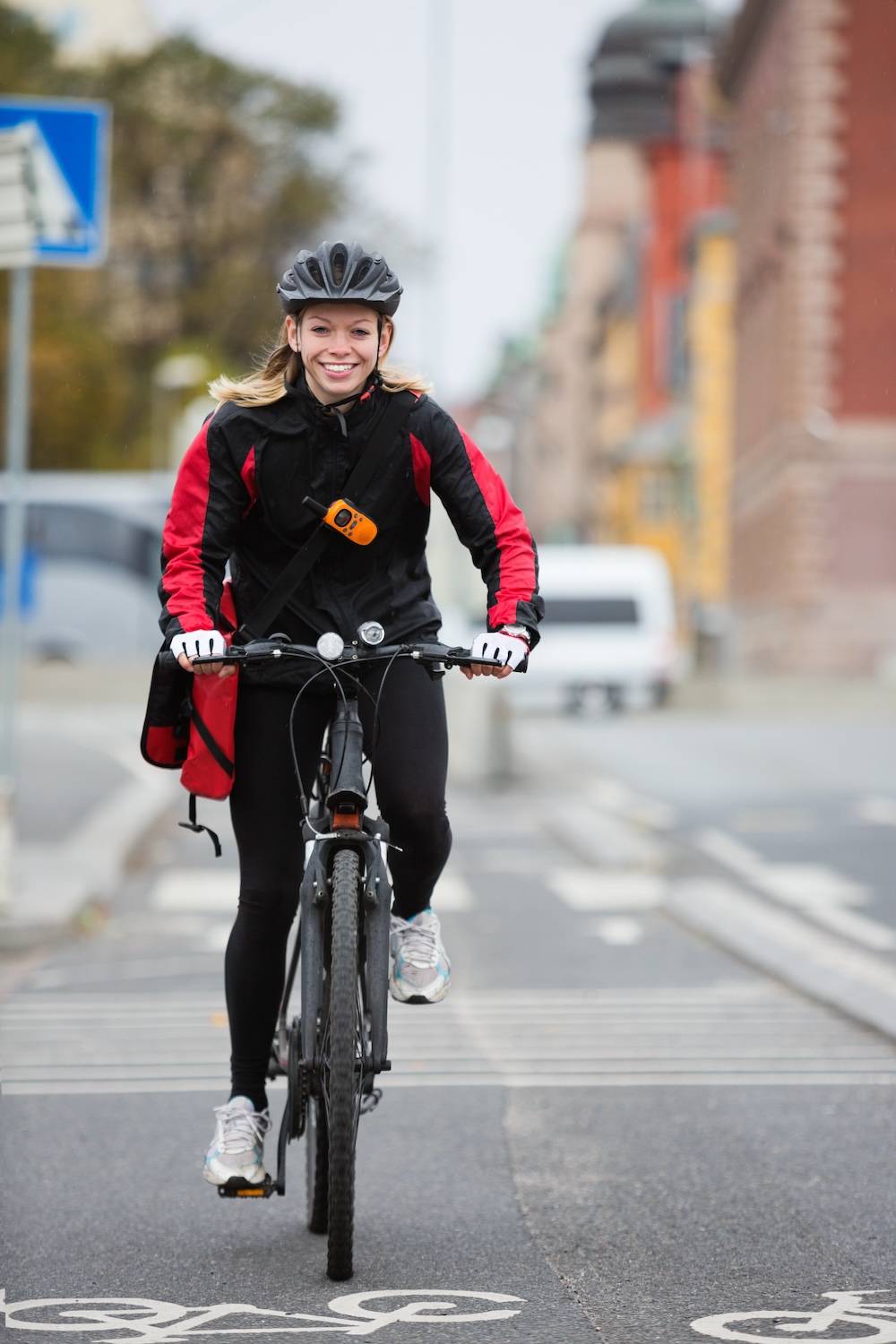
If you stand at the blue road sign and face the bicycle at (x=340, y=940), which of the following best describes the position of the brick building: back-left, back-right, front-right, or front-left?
back-left

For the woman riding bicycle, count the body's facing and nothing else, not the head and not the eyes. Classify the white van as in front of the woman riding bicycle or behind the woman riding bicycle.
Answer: behind

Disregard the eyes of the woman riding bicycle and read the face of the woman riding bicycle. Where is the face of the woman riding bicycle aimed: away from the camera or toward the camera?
toward the camera

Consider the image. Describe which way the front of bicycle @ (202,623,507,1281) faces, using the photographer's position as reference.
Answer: facing the viewer

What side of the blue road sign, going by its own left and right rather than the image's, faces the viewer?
front

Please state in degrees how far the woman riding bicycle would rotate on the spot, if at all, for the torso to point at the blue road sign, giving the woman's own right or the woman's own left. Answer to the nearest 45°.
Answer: approximately 180°

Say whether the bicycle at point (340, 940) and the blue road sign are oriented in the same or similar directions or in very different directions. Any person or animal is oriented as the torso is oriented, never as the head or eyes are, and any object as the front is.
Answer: same or similar directions

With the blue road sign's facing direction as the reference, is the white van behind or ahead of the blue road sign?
behind
